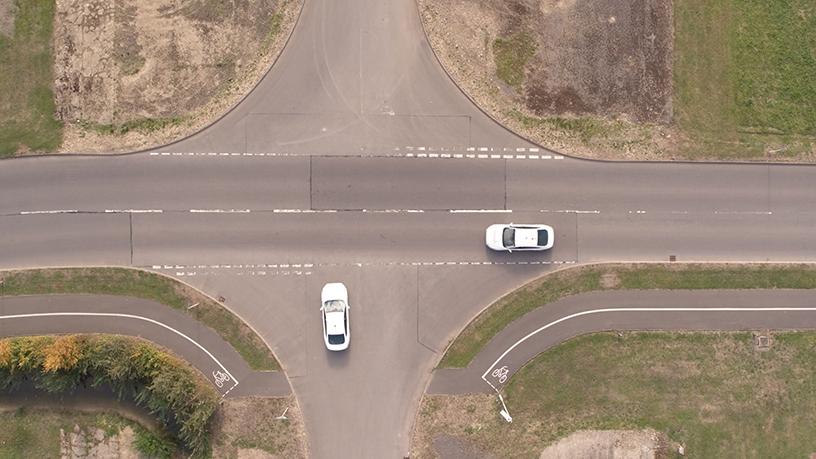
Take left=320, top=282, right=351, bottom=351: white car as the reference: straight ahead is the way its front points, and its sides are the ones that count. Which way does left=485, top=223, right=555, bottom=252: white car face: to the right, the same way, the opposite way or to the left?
to the left
